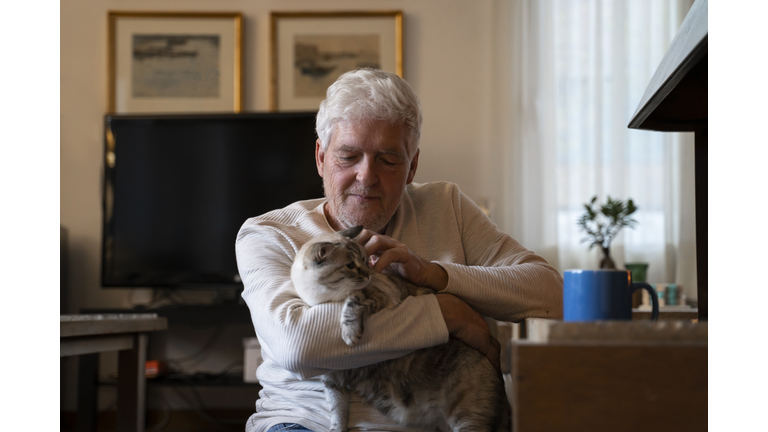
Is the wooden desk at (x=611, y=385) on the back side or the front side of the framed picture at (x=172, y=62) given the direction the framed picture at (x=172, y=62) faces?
on the front side

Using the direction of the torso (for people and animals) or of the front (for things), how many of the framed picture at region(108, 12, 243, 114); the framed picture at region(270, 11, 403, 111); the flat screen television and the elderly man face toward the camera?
4

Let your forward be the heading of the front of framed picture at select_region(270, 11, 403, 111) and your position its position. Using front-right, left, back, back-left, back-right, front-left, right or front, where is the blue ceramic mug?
front

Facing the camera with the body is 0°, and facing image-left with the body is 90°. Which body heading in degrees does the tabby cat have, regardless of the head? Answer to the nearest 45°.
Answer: approximately 90°

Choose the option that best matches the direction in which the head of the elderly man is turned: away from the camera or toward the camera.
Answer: toward the camera

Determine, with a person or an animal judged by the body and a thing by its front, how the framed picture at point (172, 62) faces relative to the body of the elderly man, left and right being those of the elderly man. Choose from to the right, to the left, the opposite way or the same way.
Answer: the same way

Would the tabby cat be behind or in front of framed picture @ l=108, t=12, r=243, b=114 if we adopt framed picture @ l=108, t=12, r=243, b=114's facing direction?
in front

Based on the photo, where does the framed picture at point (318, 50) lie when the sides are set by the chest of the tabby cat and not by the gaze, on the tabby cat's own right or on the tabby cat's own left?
on the tabby cat's own right

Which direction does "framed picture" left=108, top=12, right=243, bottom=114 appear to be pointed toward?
toward the camera

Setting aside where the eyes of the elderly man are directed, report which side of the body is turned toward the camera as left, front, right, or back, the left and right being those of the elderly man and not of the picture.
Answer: front

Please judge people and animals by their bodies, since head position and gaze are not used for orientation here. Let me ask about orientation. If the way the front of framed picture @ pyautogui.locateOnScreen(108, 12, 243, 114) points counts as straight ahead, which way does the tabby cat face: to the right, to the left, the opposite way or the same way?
to the right

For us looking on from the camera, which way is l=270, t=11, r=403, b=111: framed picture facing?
facing the viewer

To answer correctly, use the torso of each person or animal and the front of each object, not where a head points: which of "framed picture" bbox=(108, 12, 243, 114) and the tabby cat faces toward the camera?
the framed picture

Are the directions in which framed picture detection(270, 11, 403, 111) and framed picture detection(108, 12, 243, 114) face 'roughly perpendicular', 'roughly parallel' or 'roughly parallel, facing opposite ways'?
roughly parallel

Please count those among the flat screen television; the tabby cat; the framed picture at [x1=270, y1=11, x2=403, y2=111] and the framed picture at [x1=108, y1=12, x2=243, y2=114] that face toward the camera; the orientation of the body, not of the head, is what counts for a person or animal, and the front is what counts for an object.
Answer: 3

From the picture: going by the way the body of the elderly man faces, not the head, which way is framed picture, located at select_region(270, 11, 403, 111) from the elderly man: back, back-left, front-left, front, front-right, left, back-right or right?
back

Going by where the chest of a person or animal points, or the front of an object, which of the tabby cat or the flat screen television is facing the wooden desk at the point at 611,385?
the flat screen television

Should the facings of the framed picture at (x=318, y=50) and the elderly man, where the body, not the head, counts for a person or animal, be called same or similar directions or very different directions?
same or similar directions
